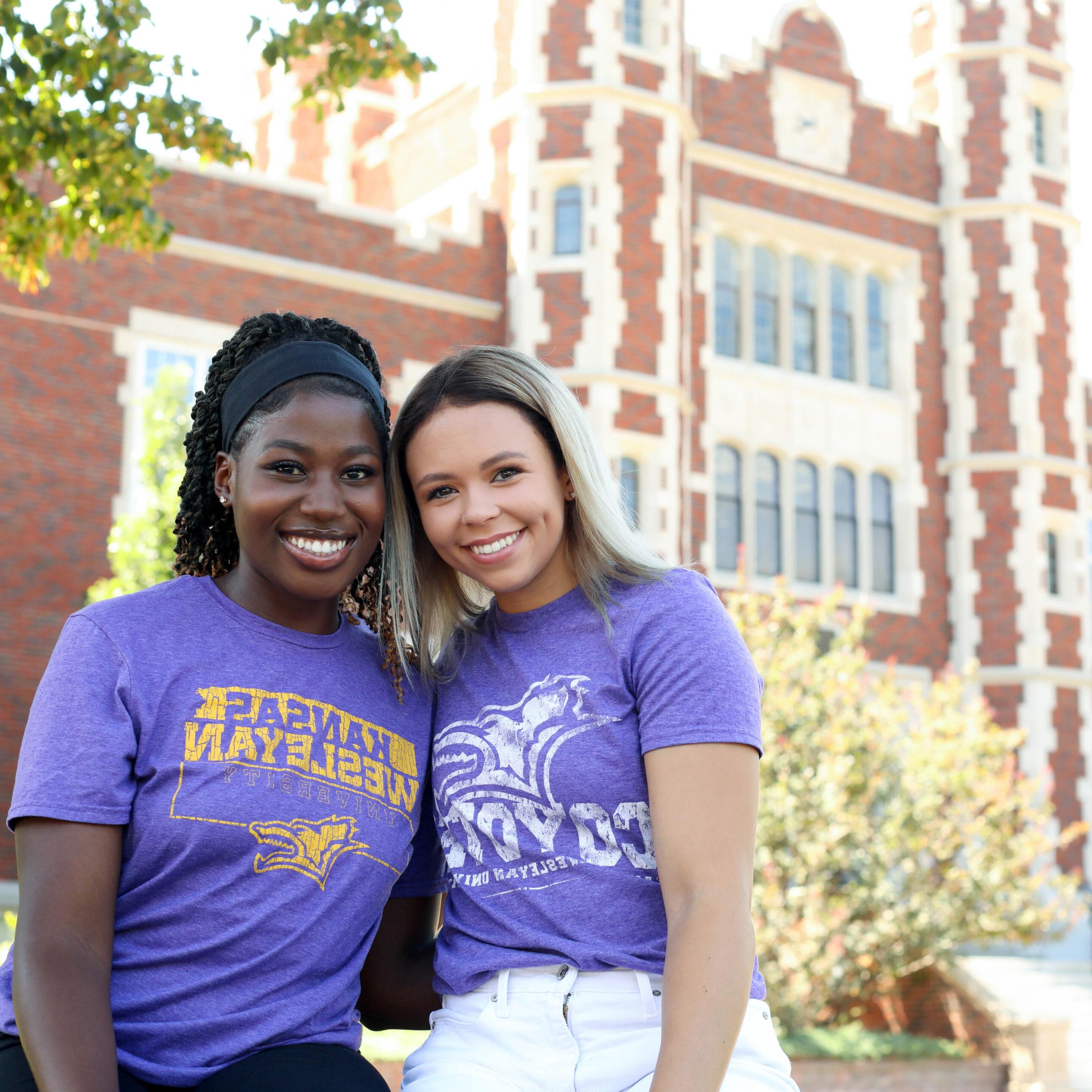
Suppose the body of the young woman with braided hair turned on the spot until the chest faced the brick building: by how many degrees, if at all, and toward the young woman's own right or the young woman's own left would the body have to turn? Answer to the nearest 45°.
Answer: approximately 135° to the young woman's own left

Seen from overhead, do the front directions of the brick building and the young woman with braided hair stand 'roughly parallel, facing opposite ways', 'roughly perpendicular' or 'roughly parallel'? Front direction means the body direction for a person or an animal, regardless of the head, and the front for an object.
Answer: roughly parallel

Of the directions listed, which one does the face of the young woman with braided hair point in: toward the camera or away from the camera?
toward the camera

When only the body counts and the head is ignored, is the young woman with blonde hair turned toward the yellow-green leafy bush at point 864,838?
no

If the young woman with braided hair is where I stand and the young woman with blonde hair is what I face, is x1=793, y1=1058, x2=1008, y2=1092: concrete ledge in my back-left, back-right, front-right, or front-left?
front-left

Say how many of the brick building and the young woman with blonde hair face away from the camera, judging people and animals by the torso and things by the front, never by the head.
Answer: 0

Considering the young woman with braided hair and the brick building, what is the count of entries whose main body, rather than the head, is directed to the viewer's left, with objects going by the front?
0

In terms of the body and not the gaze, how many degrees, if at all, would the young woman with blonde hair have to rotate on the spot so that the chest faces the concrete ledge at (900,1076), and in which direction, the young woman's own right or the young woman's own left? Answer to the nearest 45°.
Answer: approximately 135° to the young woman's own right

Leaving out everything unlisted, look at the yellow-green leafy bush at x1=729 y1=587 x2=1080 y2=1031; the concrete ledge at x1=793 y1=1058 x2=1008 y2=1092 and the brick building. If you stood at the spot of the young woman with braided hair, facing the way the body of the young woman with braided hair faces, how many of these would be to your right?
0

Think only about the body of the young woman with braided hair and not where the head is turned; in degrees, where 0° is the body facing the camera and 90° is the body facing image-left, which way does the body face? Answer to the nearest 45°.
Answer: approximately 315°

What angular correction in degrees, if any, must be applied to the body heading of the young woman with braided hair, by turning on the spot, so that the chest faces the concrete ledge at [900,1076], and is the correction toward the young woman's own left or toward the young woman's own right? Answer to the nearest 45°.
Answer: approximately 90° to the young woman's own left

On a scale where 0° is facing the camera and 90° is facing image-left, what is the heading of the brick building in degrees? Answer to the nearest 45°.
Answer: approximately 315°

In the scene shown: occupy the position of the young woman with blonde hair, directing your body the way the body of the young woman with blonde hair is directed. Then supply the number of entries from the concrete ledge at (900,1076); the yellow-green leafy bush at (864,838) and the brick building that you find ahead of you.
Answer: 0

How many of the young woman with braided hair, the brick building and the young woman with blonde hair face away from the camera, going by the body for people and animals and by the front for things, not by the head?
0
